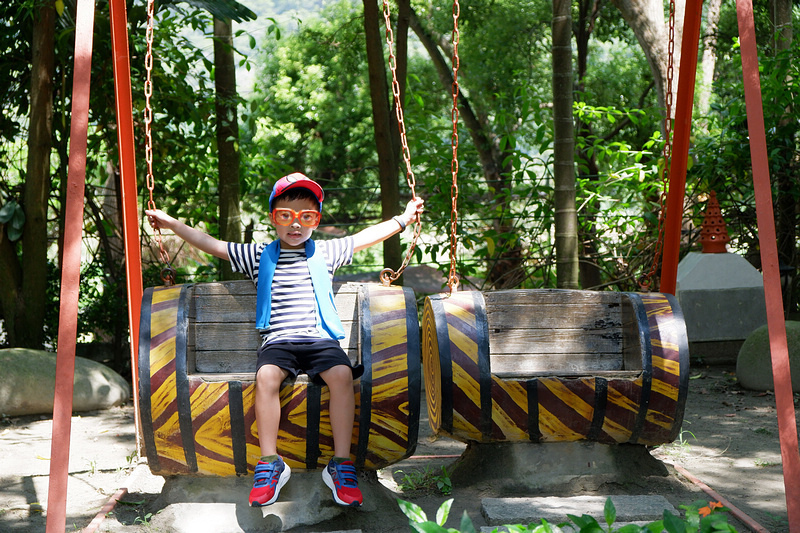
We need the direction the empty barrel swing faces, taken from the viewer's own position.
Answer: facing the viewer

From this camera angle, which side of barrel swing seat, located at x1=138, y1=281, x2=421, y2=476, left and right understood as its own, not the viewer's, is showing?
front

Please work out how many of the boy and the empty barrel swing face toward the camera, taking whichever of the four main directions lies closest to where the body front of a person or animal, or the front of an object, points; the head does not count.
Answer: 2

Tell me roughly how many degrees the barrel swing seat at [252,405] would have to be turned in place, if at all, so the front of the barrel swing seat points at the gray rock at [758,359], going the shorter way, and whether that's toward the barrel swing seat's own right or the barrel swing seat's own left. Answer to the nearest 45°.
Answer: approximately 135° to the barrel swing seat's own left

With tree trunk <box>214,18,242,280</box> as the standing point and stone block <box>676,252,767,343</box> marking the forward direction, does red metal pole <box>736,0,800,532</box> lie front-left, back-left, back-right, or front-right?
front-right

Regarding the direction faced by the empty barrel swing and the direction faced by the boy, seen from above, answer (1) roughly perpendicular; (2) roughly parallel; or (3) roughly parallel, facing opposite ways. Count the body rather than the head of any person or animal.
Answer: roughly parallel

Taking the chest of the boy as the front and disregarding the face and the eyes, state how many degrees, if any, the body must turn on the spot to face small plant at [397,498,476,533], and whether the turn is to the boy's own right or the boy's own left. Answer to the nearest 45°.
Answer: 0° — they already face it

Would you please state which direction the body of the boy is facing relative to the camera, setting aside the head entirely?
toward the camera

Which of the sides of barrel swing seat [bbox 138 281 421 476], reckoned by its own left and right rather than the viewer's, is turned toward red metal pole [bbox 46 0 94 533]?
right

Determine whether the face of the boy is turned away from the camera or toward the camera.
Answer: toward the camera

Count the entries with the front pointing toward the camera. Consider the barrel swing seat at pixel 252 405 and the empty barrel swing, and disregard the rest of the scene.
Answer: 2

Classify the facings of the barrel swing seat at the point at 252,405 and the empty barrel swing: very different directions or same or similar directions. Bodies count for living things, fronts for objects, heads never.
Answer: same or similar directions

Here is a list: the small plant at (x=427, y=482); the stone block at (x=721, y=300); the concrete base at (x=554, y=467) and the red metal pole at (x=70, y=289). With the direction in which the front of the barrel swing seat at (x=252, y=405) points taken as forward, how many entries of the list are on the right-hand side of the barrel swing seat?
1

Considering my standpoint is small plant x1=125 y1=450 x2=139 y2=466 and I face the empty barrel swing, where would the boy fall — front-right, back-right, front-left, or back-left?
front-right

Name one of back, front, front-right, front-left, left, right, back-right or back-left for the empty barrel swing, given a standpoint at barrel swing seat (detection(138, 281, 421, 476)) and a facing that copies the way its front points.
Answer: left

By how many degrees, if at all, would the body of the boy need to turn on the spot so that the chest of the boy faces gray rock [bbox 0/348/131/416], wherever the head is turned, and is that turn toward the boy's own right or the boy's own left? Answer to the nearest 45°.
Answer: approximately 135° to the boy's own right

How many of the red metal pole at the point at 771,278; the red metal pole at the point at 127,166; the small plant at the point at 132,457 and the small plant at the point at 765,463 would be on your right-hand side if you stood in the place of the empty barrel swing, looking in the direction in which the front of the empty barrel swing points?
2

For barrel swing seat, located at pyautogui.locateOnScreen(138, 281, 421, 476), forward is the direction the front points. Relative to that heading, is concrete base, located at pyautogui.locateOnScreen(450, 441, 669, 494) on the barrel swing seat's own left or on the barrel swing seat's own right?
on the barrel swing seat's own left
